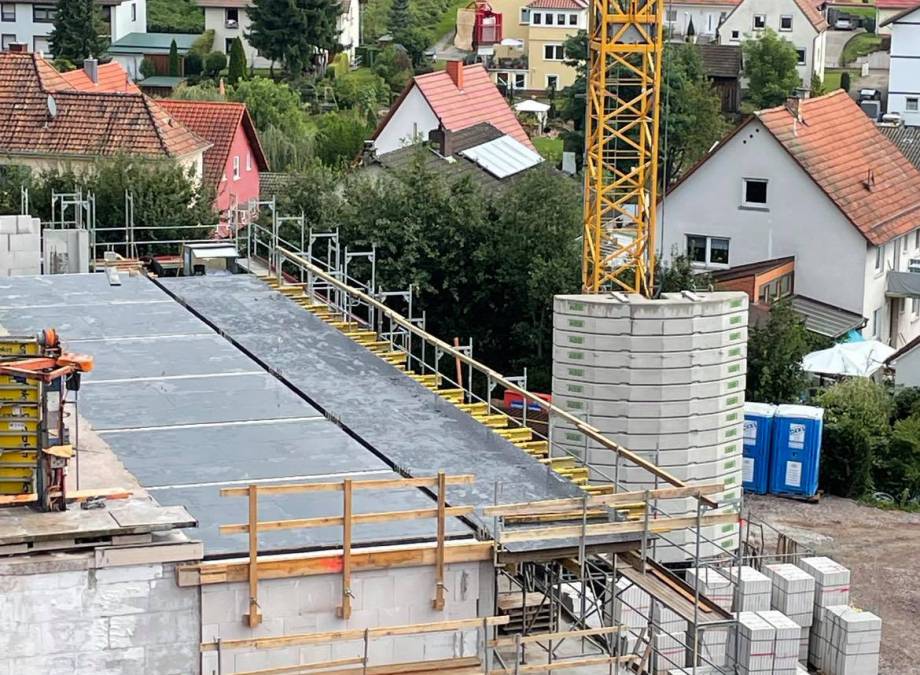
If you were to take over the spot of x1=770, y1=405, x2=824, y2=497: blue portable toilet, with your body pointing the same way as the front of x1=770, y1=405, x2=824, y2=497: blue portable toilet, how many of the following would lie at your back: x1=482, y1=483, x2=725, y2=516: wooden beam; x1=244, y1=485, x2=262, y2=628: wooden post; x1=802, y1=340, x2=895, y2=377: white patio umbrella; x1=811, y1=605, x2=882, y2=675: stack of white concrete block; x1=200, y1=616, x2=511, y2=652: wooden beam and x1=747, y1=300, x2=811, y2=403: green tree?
2

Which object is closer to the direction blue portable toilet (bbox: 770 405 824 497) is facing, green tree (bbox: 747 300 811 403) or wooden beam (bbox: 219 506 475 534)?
the wooden beam

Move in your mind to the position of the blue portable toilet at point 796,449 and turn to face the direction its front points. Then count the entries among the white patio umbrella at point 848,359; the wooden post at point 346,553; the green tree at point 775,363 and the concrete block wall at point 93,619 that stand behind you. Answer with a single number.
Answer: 2

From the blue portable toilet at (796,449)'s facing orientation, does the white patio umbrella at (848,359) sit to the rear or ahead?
to the rear

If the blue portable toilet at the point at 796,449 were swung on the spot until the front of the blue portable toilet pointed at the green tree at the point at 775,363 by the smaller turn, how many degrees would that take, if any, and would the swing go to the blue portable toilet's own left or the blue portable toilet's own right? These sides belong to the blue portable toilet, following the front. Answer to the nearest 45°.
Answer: approximately 180°

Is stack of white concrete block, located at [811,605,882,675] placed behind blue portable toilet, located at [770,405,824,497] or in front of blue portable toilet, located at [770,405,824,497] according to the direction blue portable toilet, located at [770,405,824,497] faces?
in front

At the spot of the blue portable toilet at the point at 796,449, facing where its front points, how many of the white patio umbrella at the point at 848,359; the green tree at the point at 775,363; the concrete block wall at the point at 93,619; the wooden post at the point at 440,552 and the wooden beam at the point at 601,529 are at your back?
2

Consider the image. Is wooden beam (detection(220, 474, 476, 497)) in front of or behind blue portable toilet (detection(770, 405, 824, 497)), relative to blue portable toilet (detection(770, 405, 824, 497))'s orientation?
in front

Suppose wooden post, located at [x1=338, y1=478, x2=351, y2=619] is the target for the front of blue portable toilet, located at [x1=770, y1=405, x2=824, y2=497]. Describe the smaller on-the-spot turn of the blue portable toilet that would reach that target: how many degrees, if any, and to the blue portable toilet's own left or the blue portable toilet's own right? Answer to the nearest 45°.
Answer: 0° — it already faces it

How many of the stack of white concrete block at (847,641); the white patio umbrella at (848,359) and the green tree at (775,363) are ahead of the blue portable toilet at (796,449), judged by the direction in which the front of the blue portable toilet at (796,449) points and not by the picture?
1

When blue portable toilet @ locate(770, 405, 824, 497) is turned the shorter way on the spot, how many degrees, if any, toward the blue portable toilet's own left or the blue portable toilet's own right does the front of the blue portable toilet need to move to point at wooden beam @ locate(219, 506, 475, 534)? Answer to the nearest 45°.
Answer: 0° — it already faces it

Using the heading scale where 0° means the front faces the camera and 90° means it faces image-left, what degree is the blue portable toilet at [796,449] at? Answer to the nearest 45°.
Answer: approximately 0°

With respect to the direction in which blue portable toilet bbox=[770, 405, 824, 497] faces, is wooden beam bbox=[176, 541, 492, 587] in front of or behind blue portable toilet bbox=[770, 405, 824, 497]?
in front

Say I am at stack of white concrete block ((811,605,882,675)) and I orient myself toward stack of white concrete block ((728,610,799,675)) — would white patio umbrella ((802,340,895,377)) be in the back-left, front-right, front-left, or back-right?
back-right

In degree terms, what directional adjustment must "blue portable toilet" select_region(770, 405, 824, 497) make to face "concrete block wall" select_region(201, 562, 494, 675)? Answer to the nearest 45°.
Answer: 0° — it already faces it

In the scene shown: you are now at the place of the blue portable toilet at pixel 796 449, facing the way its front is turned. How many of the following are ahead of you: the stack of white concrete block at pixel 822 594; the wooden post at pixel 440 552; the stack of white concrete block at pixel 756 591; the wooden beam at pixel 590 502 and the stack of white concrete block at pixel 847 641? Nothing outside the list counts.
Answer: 5
